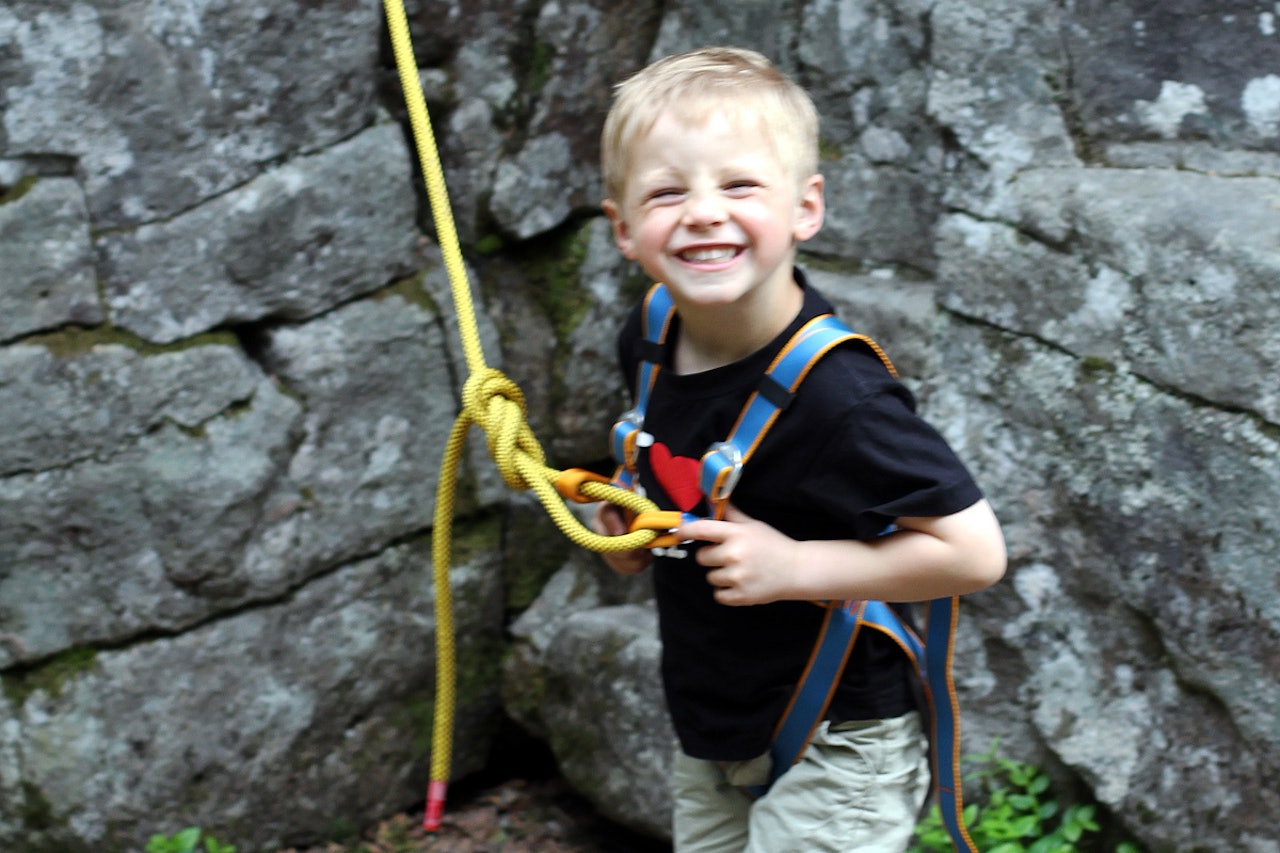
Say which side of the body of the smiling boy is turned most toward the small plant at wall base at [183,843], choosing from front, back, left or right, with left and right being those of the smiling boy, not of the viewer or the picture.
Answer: right

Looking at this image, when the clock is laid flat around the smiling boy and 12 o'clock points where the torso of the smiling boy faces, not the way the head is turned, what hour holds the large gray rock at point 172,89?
The large gray rock is roughly at 3 o'clock from the smiling boy.

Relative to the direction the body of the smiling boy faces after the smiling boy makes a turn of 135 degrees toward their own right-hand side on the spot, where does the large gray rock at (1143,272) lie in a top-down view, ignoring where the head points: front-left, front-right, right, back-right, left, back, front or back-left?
front-right

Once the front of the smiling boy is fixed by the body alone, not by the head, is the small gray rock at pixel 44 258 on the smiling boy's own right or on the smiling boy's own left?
on the smiling boy's own right

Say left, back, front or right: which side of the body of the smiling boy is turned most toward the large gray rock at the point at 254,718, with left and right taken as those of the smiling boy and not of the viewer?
right

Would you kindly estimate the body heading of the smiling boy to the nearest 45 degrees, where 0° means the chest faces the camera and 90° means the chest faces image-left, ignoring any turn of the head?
approximately 45°
